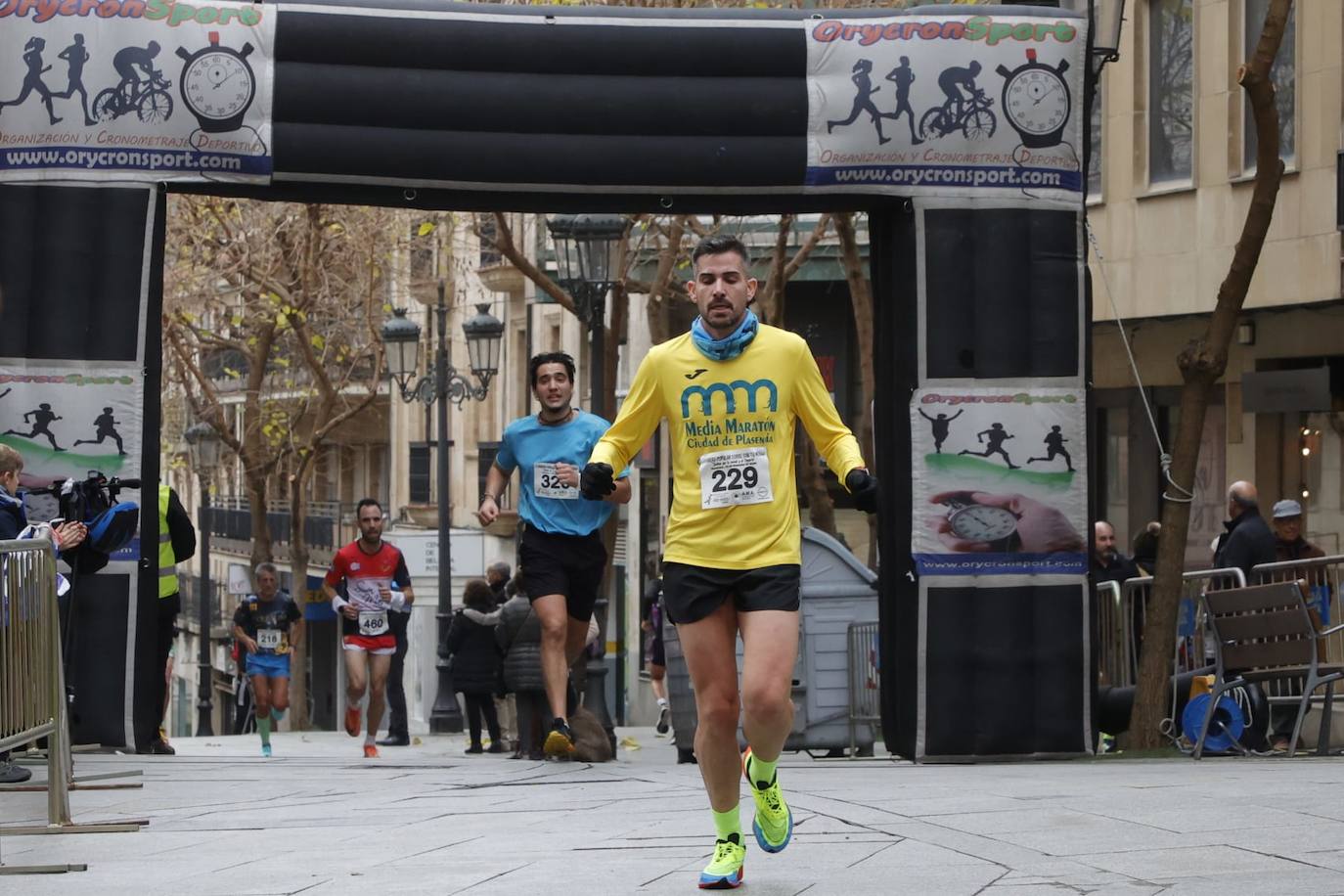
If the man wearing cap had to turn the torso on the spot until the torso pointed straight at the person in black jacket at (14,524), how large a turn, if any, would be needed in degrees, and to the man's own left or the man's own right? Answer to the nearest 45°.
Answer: approximately 90° to the man's own right

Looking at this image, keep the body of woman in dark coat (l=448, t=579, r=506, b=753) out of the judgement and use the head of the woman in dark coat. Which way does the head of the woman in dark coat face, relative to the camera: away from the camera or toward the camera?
away from the camera

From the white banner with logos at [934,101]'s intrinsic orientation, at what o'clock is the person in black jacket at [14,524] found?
The person in black jacket is roughly at 2 o'clock from the white banner with logos.

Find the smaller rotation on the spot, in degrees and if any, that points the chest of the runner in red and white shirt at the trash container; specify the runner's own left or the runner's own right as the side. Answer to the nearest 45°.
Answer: approximately 45° to the runner's own left

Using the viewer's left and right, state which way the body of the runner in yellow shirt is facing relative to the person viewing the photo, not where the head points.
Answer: facing the viewer

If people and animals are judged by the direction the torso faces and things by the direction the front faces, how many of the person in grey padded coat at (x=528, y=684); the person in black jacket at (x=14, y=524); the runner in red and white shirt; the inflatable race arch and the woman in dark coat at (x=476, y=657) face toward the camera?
2

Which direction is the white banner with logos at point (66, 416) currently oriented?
toward the camera

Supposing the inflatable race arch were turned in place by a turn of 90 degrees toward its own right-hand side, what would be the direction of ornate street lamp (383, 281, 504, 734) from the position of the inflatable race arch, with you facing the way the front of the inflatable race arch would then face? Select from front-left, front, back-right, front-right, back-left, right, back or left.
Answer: right

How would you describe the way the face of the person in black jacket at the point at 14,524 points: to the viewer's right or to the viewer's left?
to the viewer's right

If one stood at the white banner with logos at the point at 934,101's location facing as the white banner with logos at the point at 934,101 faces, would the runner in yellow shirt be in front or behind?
in front

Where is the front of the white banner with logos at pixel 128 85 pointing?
toward the camera

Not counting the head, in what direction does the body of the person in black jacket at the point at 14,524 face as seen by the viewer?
to the viewer's right

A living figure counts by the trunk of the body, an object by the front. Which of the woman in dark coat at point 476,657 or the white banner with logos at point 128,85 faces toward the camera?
the white banner with logos

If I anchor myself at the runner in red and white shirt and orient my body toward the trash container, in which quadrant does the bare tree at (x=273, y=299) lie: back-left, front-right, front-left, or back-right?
back-left

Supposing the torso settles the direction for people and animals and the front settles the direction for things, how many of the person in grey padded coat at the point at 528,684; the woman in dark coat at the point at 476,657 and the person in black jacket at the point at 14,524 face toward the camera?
0

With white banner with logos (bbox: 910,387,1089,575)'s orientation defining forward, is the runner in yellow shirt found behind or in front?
in front
